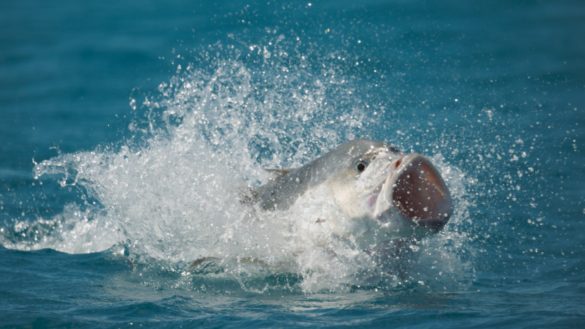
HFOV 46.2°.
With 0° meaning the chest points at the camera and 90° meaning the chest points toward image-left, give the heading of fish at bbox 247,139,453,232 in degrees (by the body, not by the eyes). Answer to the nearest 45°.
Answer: approximately 315°
